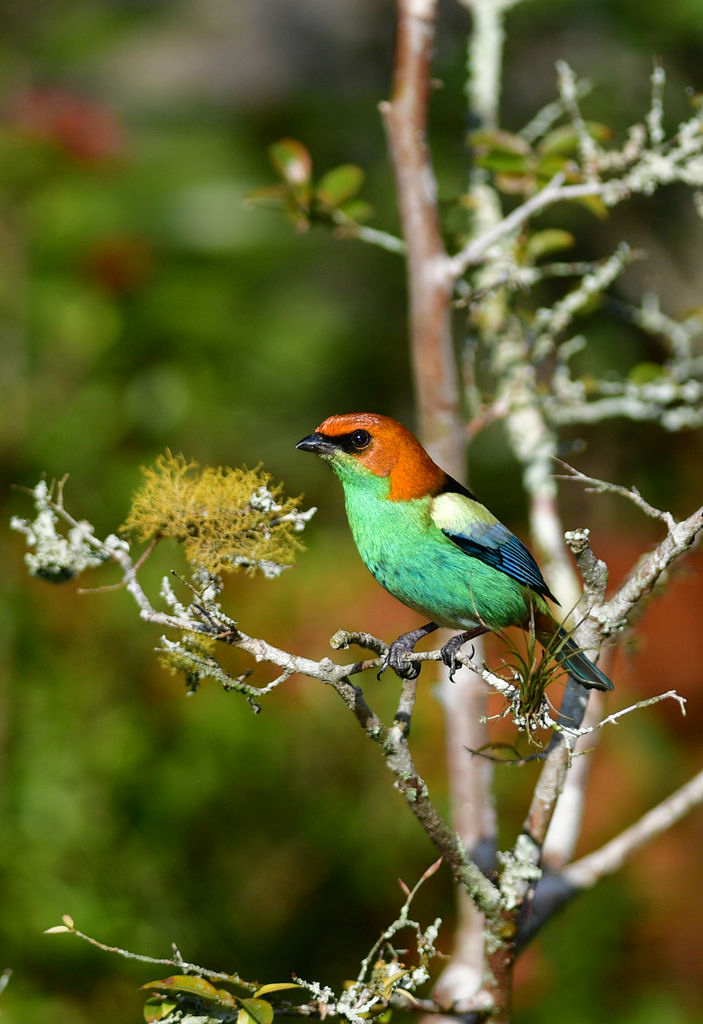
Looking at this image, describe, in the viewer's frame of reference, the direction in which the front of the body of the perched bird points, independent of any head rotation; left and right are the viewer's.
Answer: facing to the left of the viewer
